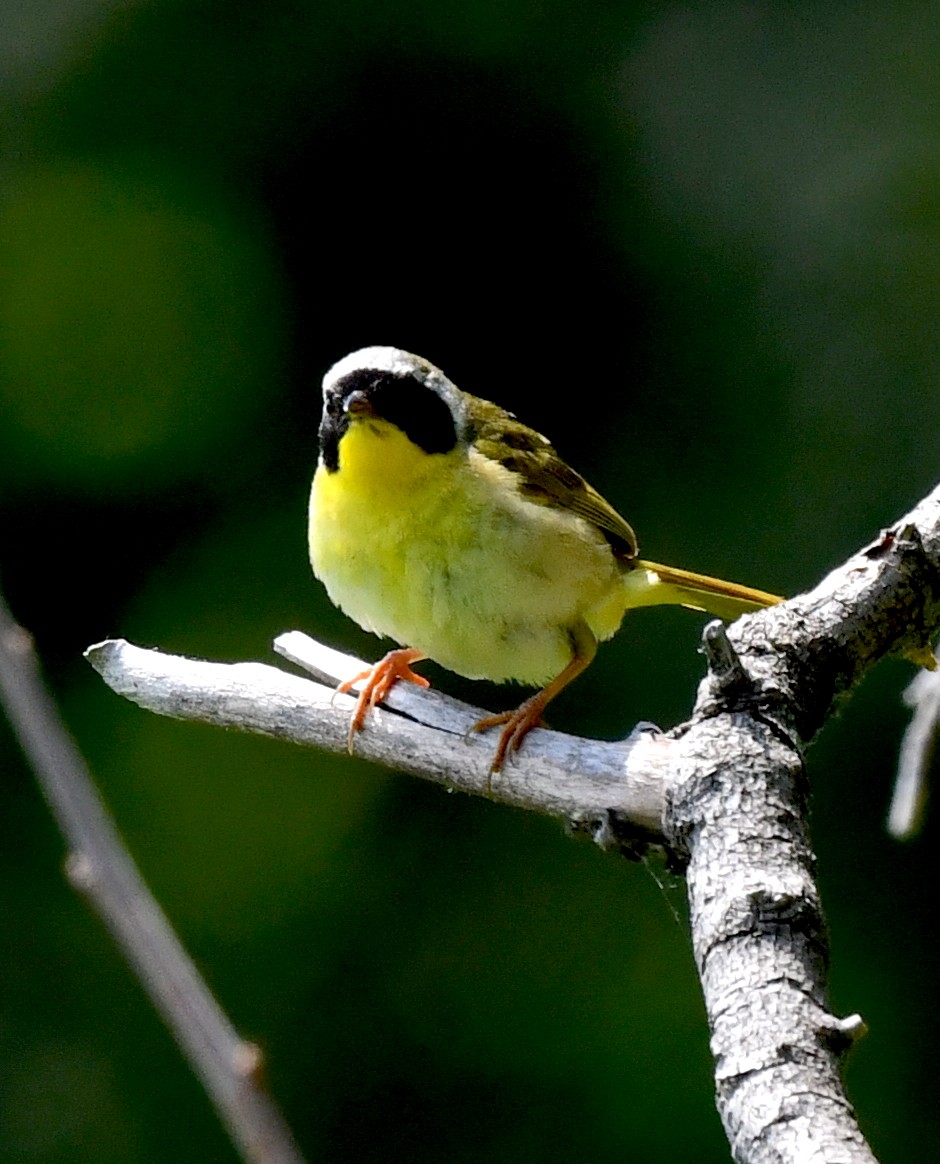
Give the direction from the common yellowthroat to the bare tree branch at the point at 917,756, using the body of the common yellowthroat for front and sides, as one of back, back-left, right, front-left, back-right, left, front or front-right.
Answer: left

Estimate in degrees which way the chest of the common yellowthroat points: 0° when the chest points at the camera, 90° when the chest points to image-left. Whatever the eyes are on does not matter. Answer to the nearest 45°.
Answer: approximately 45°
